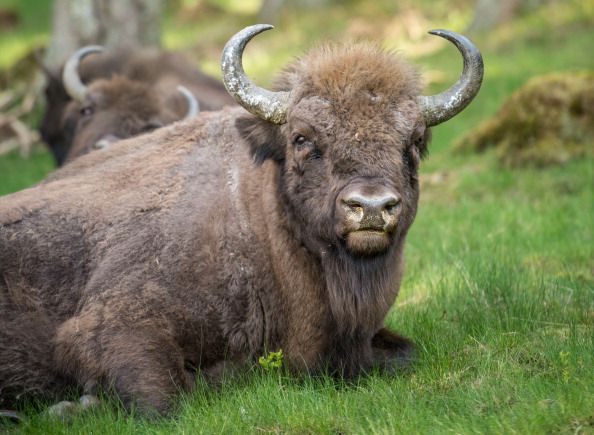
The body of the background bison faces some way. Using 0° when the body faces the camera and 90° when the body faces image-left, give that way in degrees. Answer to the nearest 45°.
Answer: approximately 45°

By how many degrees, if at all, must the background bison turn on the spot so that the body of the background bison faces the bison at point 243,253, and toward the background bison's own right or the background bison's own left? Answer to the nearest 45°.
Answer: approximately 45° to the background bison's own left

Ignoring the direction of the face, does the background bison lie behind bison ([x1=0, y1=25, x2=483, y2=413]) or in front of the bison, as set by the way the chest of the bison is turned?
behind

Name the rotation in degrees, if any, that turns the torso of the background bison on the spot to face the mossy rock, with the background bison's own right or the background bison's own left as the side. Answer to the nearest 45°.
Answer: approximately 135° to the background bison's own left

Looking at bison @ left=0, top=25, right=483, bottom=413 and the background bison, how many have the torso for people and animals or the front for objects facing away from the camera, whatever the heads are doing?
0

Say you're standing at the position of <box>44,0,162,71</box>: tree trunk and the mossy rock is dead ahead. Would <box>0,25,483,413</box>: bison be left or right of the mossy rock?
right

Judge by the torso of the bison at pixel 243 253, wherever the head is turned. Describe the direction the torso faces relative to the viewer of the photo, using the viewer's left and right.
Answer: facing the viewer and to the right of the viewer

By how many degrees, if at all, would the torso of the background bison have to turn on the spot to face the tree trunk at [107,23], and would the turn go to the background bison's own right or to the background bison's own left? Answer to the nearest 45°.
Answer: approximately 135° to the background bison's own right
